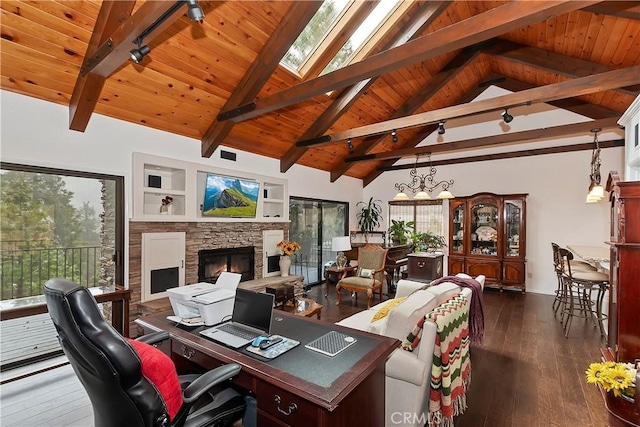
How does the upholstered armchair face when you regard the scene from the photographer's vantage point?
facing the viewer and to the left of the viewer

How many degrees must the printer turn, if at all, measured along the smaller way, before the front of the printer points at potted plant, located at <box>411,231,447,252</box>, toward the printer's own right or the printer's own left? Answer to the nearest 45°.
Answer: approximately 180°

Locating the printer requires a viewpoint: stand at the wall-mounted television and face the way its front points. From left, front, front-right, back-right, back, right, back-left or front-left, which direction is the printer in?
front-right

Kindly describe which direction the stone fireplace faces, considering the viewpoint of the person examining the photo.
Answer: facing the viewer and to the right of the viewer

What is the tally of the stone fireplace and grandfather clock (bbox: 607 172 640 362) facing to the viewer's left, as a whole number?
1

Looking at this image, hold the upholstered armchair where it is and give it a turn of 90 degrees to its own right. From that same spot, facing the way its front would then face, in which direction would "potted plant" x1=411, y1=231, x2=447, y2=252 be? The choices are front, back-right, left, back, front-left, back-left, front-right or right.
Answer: right

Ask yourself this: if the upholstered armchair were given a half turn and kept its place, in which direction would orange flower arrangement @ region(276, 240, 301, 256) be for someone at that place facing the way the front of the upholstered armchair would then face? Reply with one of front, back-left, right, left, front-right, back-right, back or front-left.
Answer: back-left

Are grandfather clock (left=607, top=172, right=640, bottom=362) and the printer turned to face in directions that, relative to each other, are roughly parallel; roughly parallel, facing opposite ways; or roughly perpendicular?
roughly perpendicular

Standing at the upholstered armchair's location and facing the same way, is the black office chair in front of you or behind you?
in front

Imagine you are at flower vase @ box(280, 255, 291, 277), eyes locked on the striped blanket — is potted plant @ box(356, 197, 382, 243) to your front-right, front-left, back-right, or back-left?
back-left

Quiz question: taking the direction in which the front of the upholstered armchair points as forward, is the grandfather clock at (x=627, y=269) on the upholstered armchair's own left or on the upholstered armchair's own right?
on the upholstered armchair's own left

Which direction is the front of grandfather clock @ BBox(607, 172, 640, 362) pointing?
to the viewer's left

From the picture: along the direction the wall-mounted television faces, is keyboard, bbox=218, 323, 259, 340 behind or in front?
in front

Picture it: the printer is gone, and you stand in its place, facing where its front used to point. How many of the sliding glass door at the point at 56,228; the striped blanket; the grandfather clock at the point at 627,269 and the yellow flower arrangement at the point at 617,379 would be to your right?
1

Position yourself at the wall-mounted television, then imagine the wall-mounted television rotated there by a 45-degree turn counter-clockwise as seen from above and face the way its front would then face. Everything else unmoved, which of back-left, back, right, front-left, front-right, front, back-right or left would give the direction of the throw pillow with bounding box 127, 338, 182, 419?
right
